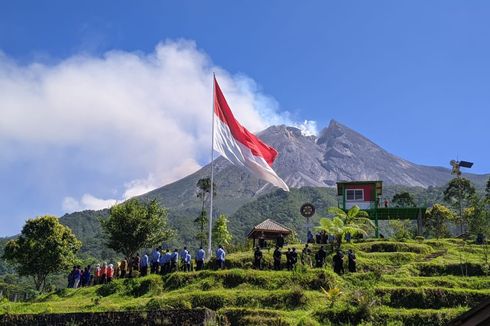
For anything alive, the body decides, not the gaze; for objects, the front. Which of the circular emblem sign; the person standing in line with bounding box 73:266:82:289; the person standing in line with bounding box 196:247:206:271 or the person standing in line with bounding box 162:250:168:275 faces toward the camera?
the circular emblem sign

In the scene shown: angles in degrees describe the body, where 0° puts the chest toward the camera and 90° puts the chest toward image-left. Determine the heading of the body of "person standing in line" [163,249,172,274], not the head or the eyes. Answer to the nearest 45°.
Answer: approximately 180°

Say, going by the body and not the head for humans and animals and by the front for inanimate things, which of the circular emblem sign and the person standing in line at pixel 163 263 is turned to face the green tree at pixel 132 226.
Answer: the person standing in line

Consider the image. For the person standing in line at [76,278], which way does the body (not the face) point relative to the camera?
away from the camera

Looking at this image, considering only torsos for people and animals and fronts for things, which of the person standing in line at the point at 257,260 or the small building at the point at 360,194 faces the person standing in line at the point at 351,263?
the small building

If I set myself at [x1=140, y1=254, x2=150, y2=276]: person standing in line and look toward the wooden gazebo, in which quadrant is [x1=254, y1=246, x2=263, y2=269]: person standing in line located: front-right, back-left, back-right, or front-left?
front-right

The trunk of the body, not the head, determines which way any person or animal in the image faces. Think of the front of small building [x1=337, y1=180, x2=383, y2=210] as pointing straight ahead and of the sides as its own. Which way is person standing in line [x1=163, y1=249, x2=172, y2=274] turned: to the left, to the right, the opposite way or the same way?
the opposite way

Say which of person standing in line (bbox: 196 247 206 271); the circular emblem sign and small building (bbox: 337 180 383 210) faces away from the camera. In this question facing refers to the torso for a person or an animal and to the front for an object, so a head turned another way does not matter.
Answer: the person standing in line

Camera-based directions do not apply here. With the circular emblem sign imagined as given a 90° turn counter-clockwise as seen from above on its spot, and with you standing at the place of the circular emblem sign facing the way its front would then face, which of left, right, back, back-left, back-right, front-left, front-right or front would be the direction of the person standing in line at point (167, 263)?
back-right

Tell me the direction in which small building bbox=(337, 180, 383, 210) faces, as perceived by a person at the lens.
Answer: facing the viewer

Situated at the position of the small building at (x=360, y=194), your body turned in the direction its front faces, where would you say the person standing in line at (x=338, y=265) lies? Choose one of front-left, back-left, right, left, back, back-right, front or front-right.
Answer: front
